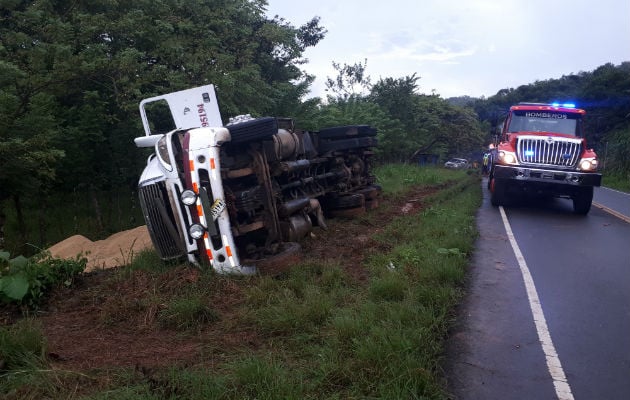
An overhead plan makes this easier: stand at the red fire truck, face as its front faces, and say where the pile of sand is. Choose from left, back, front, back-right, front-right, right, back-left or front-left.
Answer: front-right

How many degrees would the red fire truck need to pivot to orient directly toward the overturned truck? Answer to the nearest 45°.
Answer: approximately 45° to its right

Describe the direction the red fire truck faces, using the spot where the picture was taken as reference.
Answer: facing the viewer

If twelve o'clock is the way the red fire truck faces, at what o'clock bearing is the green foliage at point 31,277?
The green foliage is roughly at 1 o'clock from the red fire truck.

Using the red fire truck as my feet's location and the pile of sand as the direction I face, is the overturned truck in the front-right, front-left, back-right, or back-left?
front-left

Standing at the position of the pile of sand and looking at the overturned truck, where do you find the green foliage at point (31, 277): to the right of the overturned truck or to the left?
right
